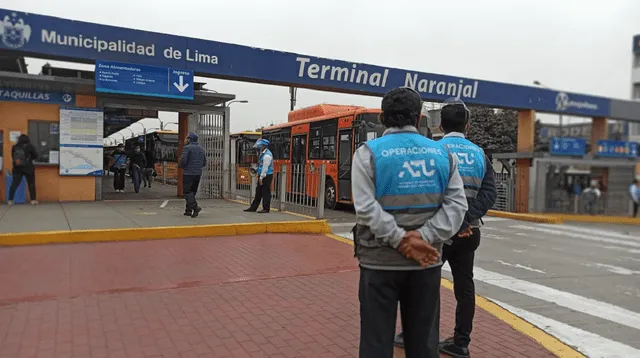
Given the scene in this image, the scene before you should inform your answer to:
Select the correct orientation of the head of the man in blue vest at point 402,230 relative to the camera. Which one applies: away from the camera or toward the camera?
away from the camera

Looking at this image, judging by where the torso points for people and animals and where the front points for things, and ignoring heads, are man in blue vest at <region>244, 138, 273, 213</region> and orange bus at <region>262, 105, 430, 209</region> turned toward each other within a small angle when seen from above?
no

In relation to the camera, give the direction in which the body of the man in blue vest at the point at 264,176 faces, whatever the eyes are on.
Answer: to the viewer's left

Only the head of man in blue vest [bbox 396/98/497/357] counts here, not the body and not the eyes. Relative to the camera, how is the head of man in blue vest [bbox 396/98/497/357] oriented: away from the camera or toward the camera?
away from the camera

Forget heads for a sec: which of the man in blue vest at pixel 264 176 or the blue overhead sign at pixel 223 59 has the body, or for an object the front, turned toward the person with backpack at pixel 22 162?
the man in blue vest

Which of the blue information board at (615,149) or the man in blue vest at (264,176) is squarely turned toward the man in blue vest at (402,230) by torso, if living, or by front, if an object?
the blue information board

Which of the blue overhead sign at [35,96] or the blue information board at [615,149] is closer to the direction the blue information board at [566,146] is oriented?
the blue overhead sign

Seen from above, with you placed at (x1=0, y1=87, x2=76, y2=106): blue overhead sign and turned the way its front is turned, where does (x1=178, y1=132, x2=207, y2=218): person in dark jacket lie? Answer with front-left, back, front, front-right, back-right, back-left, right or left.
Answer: front-left

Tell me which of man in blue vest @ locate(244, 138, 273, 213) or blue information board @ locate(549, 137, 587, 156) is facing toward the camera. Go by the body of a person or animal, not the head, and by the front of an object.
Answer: the blue information board

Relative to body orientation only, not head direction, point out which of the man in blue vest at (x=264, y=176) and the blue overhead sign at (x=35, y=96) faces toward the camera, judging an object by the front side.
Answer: the blue overhead sign

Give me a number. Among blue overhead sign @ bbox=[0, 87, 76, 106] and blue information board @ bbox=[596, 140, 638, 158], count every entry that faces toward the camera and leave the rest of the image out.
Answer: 2

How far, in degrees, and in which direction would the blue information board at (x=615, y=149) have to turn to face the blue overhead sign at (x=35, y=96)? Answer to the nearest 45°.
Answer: approximately 45° to its right

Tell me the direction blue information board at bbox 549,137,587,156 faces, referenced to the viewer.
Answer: facing the viewer

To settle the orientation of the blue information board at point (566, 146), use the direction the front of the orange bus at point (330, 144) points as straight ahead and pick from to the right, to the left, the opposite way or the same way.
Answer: to the right

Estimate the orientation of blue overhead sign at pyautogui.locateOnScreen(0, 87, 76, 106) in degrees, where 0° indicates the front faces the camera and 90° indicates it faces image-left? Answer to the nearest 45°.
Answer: approximately 0°

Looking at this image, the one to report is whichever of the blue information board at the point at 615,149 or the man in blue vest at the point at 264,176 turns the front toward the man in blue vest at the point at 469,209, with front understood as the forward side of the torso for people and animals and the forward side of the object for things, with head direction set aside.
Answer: the blue information board

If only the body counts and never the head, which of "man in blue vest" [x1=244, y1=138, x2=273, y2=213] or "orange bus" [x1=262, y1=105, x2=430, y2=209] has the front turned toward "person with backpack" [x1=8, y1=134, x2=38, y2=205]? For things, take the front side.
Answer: the man in blue vest

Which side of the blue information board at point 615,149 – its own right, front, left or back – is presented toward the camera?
front

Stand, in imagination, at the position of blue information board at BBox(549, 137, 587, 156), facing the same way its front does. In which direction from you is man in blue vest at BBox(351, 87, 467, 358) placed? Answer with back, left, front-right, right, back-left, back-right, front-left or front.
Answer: front

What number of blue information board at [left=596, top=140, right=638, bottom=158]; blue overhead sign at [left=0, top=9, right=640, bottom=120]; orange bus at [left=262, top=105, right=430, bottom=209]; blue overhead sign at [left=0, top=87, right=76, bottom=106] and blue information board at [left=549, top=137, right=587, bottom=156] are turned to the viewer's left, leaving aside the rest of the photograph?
0
